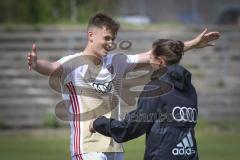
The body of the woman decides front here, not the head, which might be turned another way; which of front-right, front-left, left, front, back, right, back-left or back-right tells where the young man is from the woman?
front

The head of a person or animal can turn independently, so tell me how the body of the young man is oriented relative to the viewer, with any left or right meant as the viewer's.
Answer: facing the viewer and to the right of the viewer

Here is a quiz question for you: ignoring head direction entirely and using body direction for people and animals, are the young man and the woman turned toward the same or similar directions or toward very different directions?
very different directions

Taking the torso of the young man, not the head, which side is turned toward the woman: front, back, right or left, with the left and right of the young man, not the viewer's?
front
